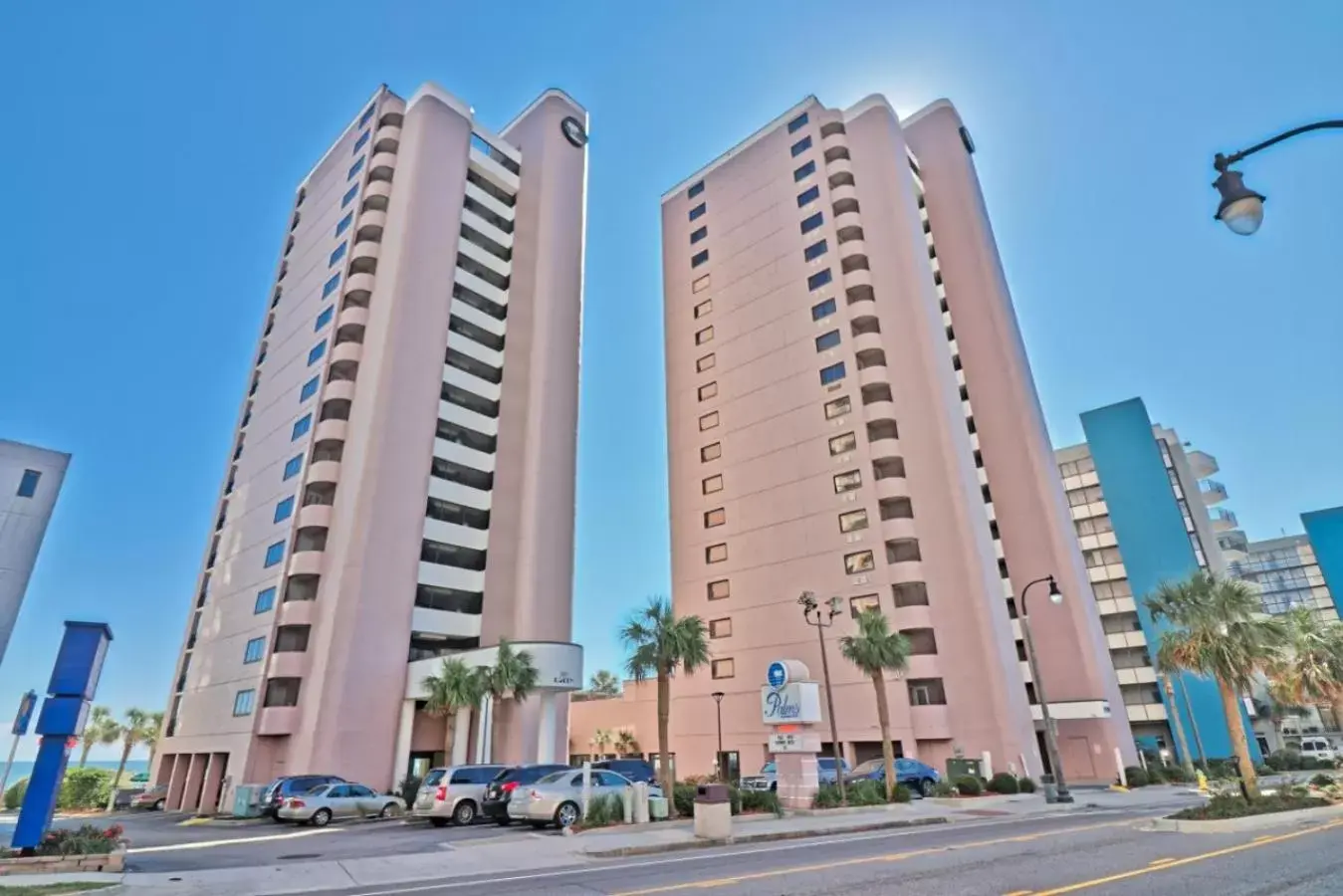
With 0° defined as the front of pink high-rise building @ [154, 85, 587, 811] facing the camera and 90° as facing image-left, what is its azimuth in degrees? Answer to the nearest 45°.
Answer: approximately 315°

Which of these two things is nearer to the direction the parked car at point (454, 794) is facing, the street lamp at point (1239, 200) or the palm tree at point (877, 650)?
the palm tree

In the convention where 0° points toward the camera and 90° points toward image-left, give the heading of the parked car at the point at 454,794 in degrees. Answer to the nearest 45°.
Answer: approximately 225°

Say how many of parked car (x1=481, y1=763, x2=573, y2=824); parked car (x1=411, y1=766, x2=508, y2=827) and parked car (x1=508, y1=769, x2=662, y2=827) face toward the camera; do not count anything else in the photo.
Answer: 0
